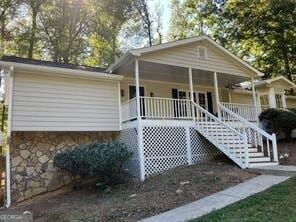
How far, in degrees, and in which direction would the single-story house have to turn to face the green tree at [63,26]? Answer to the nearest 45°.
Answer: approximately 180°

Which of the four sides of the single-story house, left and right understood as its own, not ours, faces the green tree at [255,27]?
left

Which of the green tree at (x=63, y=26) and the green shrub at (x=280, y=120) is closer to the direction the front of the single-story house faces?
the green shrub

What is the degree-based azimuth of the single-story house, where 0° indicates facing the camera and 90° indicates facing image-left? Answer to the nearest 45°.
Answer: approximately 315°

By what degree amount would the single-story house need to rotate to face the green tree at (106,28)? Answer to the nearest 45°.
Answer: approximately 135° to its left
